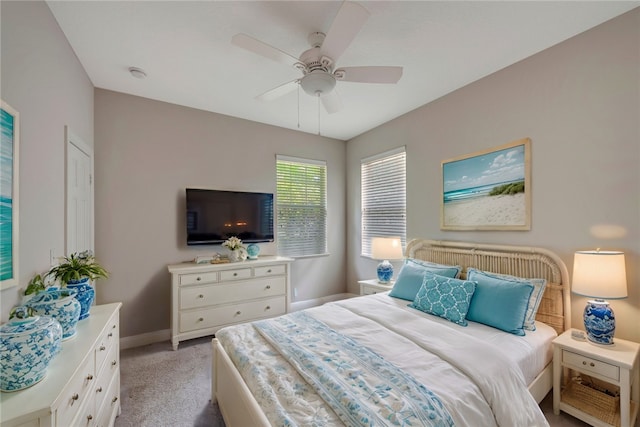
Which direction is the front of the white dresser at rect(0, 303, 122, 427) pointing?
to the viewer's right

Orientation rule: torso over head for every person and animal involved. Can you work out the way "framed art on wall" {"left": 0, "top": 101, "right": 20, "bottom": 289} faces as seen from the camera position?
facing to the right of the viewer

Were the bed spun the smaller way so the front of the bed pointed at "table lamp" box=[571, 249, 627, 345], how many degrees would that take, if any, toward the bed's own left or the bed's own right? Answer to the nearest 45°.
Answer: approximately 180°

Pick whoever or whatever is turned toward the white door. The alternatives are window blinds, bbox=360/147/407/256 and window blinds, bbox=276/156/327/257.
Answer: window blinds, bbox=360/147/407/256

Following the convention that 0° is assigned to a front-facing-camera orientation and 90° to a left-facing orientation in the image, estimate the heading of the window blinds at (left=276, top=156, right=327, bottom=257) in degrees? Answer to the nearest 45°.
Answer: approximately 315°

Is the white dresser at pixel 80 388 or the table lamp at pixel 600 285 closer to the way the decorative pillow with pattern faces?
the white dresser

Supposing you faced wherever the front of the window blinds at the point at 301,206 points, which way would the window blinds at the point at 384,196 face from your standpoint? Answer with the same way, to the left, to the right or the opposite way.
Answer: to the right
